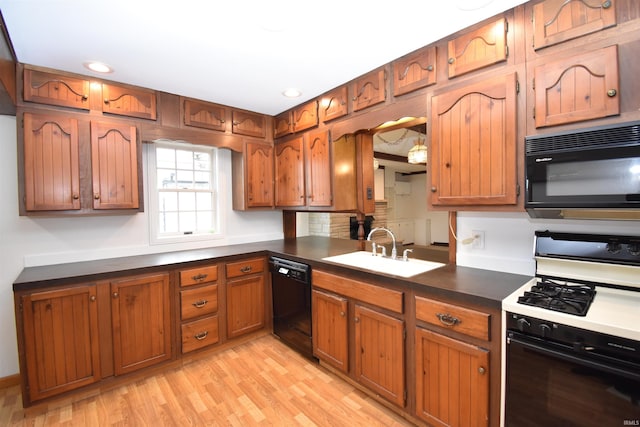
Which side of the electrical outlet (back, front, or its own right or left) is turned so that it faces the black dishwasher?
right

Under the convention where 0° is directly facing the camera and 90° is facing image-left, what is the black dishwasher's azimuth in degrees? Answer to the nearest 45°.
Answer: approximately 45°

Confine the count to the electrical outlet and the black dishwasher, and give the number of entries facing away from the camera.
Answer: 0

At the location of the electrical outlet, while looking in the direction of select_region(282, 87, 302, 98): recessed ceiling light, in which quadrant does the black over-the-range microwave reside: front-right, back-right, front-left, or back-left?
back-left

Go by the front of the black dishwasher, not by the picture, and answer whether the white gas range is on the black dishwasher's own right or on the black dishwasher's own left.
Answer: on the black dishwasher's own left

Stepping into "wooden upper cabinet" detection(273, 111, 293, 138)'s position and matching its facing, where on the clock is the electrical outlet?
The electrical outlet is roughly at 9 o'clock from the wooden upper cabinet.

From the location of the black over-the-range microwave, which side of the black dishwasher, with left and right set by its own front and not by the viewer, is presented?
left

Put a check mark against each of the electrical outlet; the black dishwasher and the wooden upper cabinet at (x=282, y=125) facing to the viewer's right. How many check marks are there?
0

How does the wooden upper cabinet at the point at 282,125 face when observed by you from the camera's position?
facing the viewer and to the left of the viewer

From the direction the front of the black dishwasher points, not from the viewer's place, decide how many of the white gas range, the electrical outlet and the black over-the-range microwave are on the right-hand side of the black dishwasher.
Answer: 0

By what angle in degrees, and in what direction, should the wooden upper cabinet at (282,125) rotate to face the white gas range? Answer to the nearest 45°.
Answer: approximately 90° to its left

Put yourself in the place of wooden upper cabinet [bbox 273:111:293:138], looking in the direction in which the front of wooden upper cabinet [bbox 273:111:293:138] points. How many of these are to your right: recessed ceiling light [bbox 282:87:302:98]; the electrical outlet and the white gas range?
0
